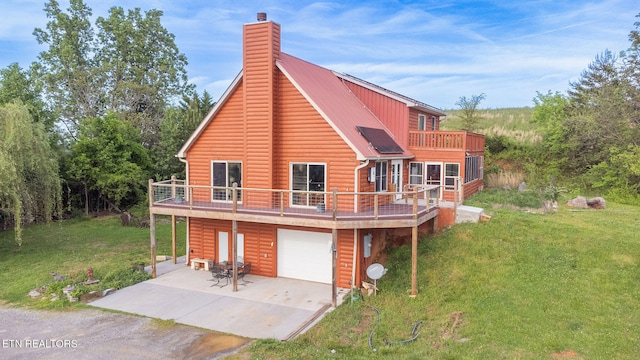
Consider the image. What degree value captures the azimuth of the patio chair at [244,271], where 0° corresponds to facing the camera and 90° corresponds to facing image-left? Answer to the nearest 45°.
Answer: approximately 90°

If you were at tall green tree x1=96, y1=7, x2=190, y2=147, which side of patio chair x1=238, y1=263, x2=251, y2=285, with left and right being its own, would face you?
right

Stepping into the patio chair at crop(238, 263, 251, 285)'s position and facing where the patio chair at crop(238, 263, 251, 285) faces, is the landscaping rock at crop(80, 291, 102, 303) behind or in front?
in front

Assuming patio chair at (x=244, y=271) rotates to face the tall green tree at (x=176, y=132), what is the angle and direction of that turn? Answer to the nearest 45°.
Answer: approximately 90° to its right

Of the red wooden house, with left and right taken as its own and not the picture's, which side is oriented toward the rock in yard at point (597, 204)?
left

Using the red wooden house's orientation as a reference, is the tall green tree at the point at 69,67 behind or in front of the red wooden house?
behind

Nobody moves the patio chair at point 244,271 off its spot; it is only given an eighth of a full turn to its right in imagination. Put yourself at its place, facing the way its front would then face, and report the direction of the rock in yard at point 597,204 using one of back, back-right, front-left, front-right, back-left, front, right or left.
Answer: back-right

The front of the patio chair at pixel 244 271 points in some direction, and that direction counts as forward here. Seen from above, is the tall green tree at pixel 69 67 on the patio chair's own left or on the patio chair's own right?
on the patio chair's own right

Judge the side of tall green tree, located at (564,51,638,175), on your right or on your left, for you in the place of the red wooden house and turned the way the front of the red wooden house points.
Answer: on your left

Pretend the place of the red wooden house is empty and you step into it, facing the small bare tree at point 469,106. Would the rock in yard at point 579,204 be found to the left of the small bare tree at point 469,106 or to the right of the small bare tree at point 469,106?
right

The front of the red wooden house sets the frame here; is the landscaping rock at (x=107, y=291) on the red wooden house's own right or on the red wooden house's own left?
on the red wooden house's own right

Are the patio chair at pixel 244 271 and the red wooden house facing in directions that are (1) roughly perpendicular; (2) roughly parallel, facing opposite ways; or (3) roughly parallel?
roughly perpendicular

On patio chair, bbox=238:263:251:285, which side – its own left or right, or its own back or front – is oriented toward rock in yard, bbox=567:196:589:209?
back

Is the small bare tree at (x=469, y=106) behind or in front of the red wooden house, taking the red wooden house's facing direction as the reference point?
behind

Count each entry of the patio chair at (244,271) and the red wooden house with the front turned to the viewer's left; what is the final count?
1
